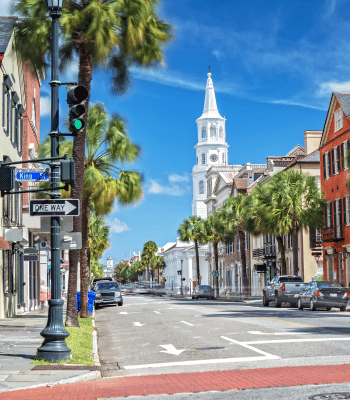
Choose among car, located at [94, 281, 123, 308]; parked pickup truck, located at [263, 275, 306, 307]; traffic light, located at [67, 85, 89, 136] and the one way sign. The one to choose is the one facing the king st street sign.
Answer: the car

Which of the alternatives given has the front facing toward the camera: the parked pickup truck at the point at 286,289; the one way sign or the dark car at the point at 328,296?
the one way sign

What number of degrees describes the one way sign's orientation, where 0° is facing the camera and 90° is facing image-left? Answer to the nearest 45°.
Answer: approximately 0°

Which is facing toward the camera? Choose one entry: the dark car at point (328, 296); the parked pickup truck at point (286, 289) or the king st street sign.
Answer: the king st street sign

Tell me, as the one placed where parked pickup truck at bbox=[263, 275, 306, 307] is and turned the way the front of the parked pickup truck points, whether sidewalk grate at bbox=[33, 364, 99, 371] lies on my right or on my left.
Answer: on my left

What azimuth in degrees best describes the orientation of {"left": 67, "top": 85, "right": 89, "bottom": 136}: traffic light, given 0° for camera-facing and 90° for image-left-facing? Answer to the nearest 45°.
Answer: approximately 315°

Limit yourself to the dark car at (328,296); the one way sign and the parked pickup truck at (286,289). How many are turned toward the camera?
1

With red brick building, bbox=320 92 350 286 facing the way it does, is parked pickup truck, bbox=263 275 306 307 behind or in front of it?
in front

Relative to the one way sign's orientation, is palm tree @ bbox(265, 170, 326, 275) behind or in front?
behind

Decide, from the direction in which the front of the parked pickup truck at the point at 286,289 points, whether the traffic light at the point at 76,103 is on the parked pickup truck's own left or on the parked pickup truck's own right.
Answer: on the parked pickup truck's own left

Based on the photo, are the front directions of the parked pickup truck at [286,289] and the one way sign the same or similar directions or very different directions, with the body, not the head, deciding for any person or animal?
very different directions

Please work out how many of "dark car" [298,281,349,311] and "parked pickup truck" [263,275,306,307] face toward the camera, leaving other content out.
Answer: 0

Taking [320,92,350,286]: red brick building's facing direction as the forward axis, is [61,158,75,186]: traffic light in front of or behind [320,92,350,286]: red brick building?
in front

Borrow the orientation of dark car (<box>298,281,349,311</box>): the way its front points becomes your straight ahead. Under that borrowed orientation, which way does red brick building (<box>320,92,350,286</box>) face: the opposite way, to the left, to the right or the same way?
to the left

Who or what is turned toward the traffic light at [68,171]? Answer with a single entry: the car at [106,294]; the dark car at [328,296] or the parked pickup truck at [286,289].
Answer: the car

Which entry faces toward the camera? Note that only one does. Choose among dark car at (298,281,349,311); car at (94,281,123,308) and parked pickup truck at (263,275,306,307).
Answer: the car
